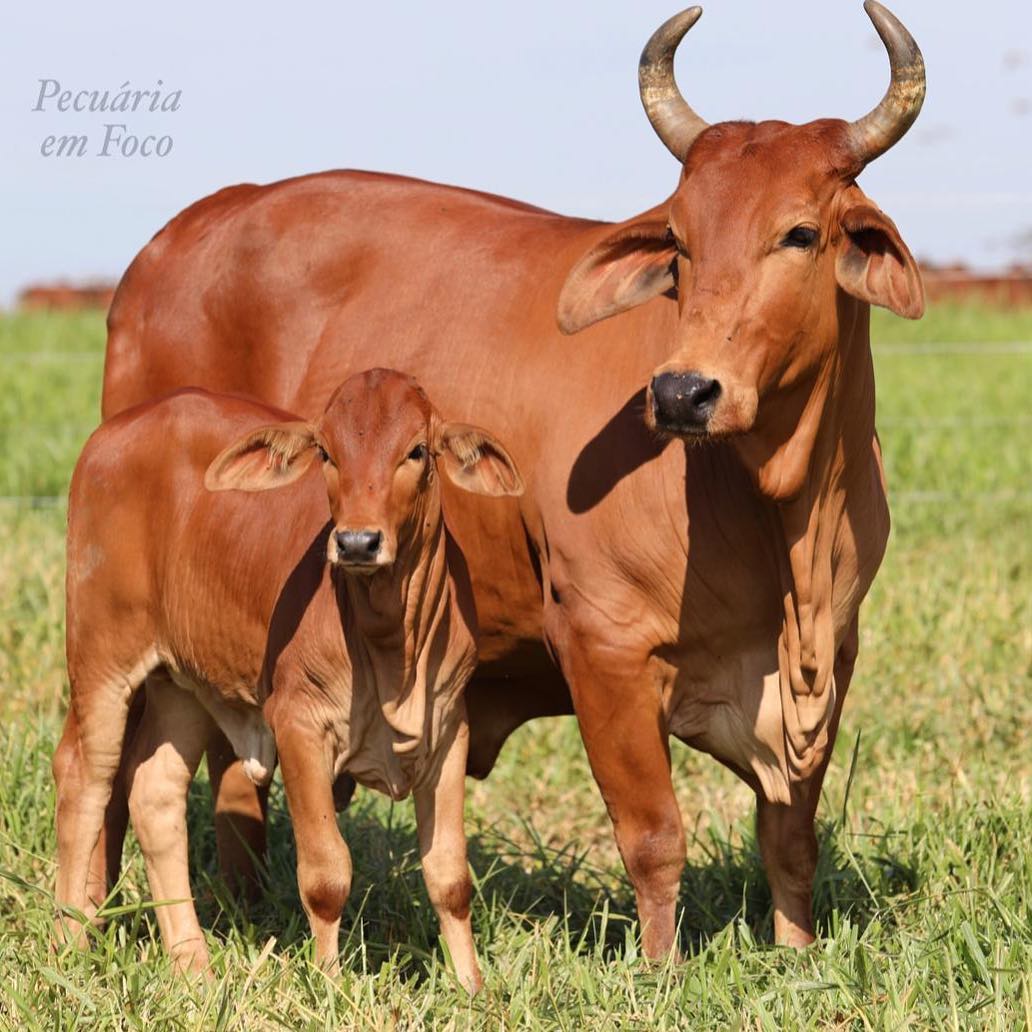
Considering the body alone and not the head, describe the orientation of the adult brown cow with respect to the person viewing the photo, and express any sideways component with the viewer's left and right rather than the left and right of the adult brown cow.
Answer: facing the viewer and to the right of the viewer

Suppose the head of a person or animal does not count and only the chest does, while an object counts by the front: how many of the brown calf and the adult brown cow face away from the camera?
0

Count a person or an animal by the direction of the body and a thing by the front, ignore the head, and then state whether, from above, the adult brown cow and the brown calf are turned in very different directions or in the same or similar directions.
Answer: same or similar directions

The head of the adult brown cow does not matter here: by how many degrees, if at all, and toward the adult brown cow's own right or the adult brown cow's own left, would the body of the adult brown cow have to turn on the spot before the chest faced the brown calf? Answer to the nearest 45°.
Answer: approximately 135° to the adult brown cow's own right
